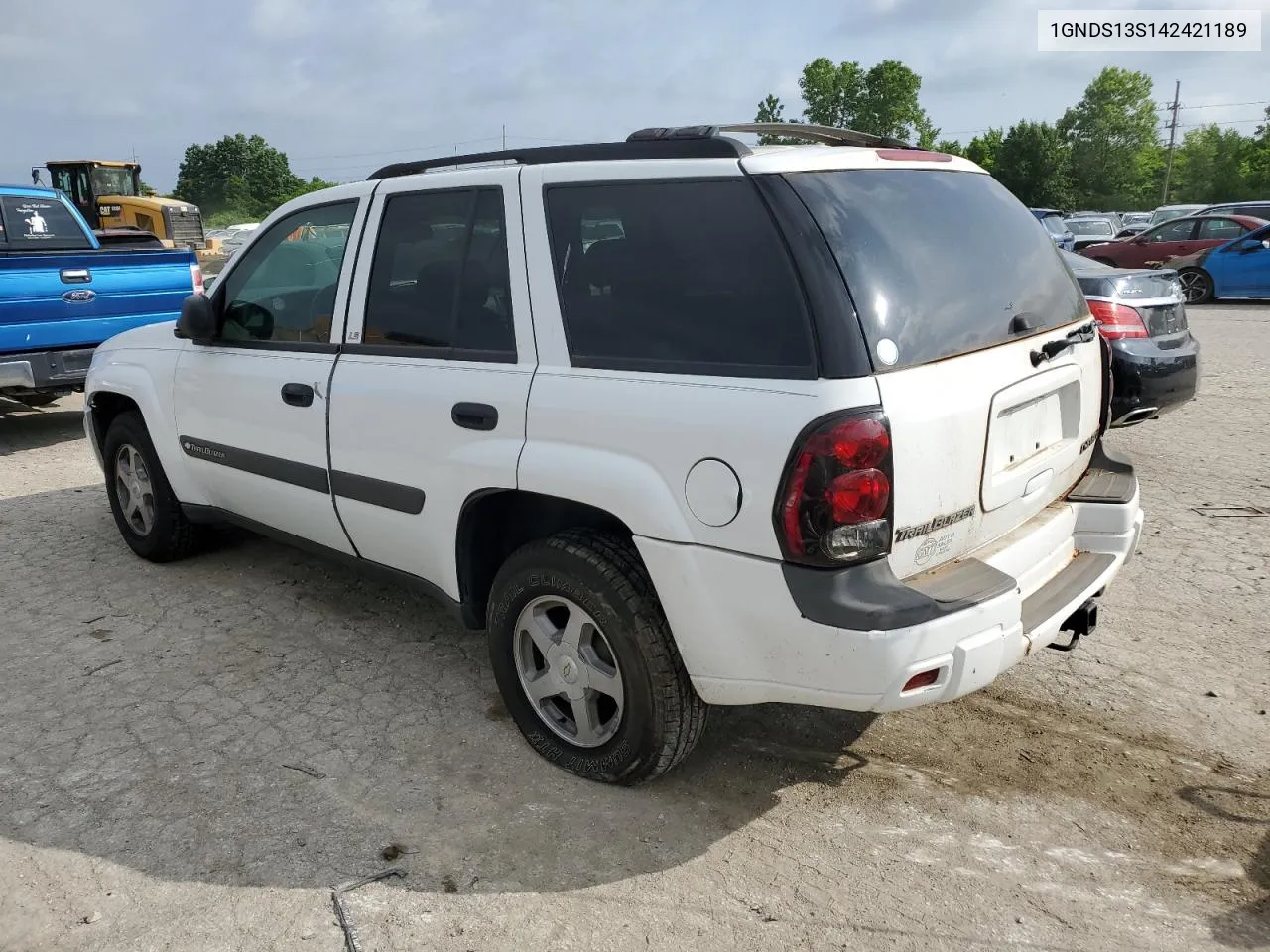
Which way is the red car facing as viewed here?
to the viewer's left

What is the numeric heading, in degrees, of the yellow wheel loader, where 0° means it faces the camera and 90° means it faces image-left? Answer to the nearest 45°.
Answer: approximately 135°

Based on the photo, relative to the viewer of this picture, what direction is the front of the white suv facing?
facing away from the viewer and to the left of the viewer

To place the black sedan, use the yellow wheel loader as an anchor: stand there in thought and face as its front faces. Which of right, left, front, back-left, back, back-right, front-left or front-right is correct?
back-left

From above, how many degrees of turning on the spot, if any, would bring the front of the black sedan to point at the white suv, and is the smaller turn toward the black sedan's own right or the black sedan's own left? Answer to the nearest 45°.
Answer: approximately 135° to the black sedan's own left

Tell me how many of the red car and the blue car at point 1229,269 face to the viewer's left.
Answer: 2

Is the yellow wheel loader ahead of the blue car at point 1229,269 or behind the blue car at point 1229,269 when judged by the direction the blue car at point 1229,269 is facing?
ahead

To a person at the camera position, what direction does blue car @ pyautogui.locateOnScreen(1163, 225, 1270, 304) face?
facing to the left of the viewer

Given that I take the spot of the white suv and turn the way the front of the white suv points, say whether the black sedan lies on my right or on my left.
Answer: on my right

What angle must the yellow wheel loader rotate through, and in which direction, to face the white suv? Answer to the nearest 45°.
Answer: approximately 135° to its left

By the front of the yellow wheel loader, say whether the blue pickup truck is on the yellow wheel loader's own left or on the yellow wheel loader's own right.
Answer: on the yellow wheel loader's own left

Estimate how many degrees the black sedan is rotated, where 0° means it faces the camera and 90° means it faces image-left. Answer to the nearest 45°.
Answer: approximately 135°

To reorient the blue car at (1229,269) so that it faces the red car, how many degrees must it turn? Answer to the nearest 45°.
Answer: approximately 45° to its right

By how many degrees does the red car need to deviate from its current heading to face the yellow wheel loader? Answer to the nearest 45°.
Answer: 0° — it already faces it
